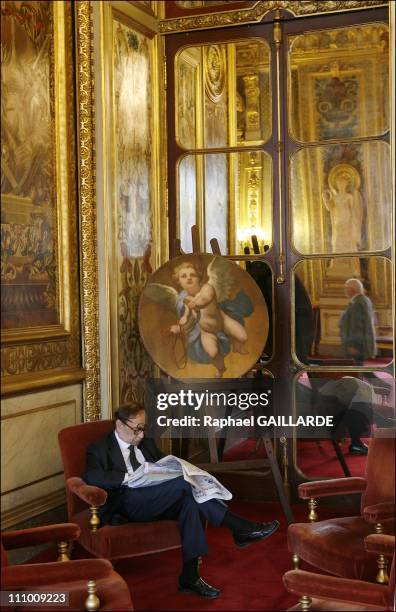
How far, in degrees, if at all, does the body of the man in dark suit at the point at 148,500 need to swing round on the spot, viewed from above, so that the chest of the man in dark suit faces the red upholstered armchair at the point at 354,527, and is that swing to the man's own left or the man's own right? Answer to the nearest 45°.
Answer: approximately 45° to the man's own left

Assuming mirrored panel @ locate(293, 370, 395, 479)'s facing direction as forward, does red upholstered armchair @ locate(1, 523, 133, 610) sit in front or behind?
in front

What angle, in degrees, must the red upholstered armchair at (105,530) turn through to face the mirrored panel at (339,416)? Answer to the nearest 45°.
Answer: approximately 90° to its left

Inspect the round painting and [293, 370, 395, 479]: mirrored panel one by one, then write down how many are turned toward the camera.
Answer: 2

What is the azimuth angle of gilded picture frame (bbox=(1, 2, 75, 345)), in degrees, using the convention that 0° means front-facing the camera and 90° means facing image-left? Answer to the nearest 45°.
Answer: approximately 315°

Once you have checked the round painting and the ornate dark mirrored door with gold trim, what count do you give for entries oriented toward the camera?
2

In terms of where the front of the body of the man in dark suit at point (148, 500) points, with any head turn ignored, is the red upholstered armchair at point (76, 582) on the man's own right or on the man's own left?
on the man's own right

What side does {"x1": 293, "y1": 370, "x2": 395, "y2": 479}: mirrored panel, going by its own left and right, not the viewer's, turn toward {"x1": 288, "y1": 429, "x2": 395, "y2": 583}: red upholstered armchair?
front

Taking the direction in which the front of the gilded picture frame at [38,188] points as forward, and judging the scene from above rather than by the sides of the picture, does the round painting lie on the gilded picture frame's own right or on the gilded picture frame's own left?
on the gilded picture frame's own left
